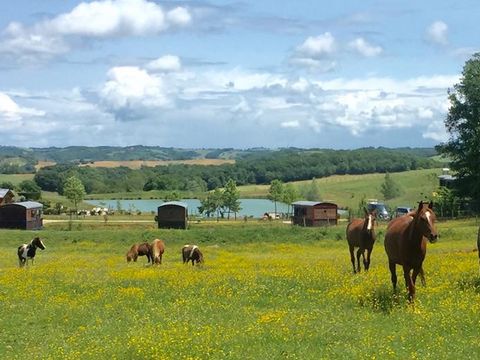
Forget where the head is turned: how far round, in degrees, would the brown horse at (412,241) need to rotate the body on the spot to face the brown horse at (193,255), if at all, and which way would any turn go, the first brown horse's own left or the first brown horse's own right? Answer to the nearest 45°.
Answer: approximately 180°

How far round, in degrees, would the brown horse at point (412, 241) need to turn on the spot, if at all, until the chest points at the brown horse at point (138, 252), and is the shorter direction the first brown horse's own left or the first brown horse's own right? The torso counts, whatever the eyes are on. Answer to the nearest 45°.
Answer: approximately 180°

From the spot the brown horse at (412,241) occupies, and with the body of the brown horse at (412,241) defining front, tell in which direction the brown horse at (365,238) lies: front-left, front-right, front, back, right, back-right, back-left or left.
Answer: back-left

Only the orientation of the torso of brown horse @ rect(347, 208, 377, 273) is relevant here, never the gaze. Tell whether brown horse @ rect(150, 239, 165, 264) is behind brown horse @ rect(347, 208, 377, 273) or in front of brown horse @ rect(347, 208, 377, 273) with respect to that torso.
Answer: behind

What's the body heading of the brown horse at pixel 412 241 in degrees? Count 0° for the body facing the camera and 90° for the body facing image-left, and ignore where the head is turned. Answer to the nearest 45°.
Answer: approximately 315°
